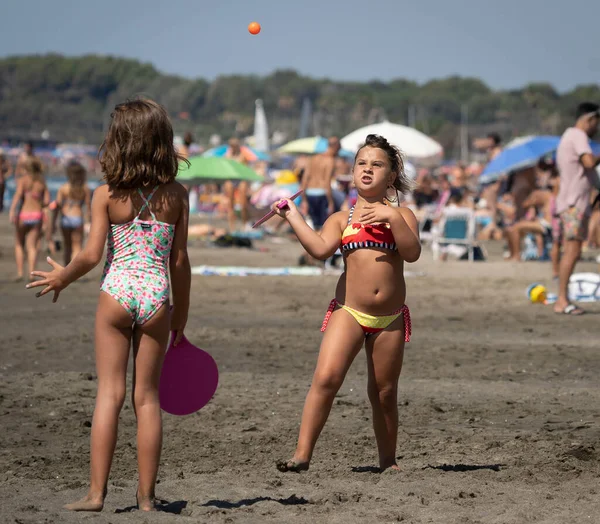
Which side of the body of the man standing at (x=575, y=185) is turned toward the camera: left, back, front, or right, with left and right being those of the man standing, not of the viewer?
right

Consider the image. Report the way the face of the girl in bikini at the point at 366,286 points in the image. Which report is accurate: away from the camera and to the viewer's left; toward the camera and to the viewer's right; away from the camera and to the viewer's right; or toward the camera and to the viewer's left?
toward the camera and to the viewer's left

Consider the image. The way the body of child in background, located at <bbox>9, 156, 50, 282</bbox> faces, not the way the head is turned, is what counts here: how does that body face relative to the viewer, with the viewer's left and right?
facing away from the viewer

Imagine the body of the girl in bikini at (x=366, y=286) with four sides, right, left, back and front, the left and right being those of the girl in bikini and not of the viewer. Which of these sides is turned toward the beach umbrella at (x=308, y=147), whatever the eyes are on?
back

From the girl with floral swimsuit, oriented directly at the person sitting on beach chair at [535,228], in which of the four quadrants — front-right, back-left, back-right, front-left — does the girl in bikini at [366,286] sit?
front-right

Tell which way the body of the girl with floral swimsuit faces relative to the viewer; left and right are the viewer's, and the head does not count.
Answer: facing away from the viewer

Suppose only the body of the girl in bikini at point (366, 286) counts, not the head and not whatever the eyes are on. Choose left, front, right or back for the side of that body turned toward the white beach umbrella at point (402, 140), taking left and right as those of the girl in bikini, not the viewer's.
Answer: back
